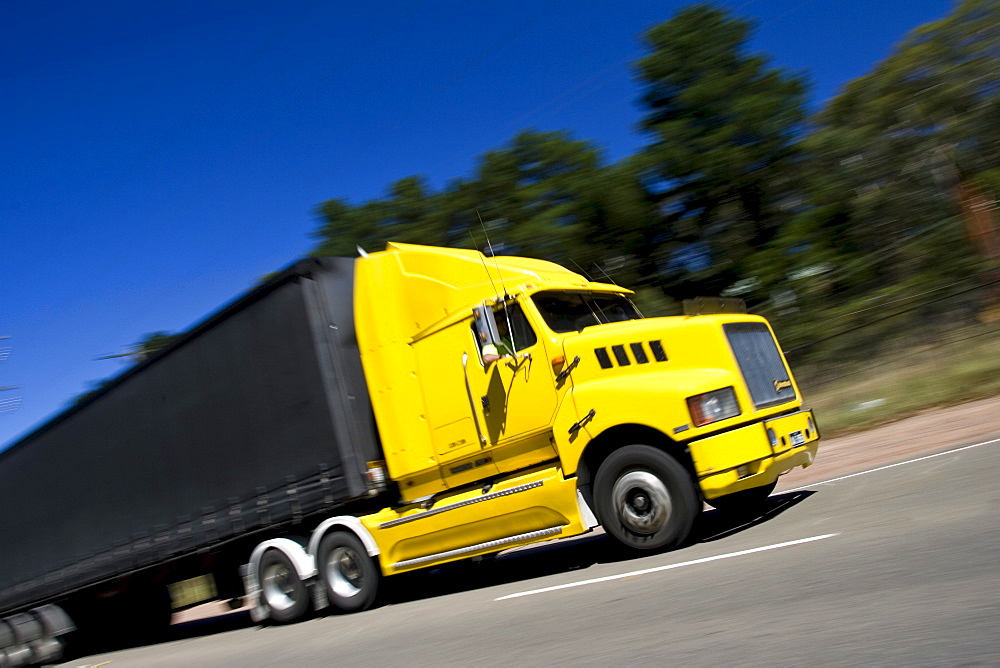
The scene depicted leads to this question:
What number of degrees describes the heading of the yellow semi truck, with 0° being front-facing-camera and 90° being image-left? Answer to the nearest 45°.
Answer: approximately 315°
